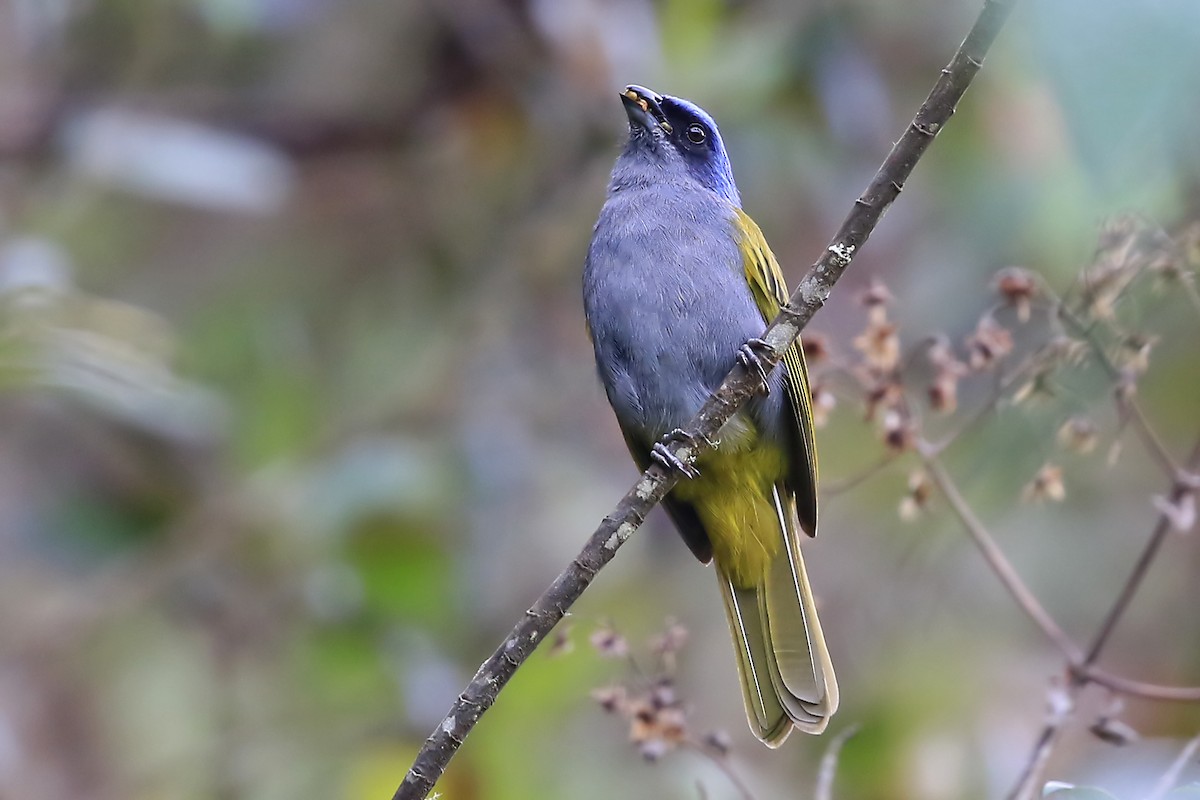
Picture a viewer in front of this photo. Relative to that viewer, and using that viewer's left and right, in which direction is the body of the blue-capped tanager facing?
facing the viewer and to the left of the viewer
